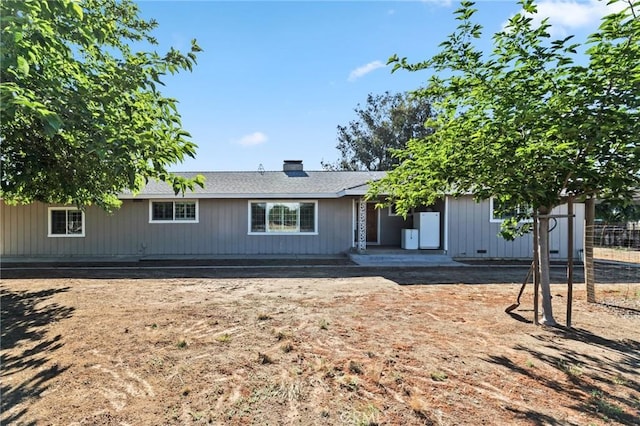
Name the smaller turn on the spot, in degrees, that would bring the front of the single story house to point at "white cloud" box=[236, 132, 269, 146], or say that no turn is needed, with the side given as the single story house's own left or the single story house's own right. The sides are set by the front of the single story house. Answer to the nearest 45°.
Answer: approximately 180°

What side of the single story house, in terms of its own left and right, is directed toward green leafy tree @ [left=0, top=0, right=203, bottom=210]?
front

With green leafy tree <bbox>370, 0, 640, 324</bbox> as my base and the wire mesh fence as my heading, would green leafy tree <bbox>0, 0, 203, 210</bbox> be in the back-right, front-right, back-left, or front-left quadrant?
back-left

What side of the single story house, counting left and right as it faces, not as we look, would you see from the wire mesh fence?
left

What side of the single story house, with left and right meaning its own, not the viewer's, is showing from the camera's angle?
front
